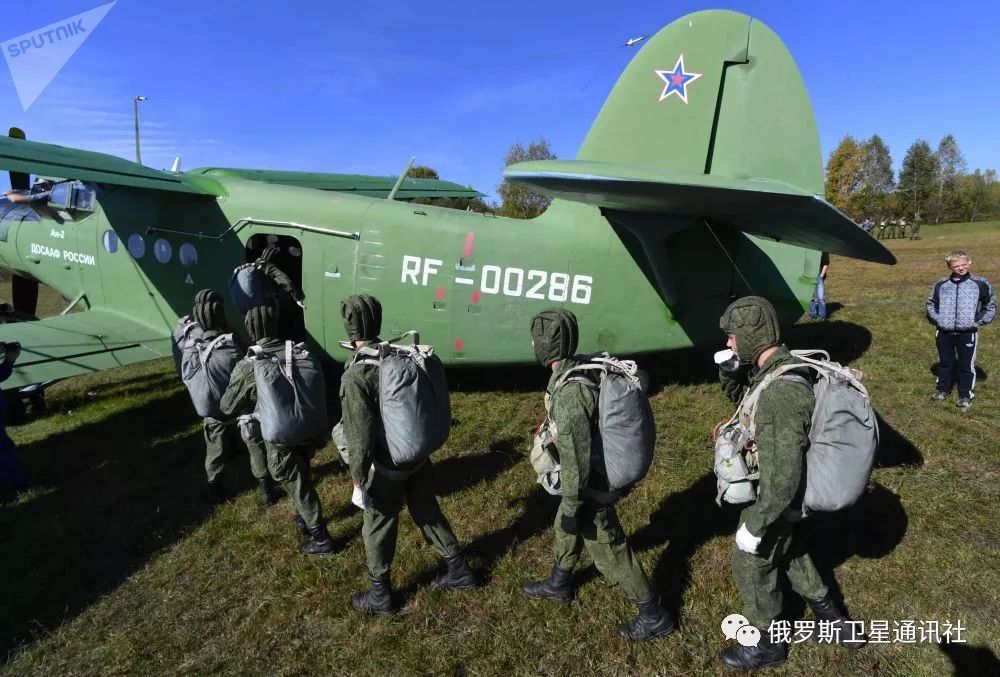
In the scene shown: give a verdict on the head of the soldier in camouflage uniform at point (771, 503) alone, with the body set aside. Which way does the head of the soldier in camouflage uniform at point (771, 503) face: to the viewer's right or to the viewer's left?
to the viewer's left

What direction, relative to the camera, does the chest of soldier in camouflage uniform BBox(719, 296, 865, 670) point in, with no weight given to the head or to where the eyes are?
to the viewer's left

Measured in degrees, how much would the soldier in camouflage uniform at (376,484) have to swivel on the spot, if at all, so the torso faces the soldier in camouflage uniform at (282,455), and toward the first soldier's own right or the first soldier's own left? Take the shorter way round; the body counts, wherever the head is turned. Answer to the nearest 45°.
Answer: approximately 45° to the first soldier's own right

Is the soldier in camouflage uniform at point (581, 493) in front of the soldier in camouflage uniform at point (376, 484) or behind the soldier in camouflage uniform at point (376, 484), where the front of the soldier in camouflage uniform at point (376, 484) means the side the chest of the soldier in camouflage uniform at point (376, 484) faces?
behind

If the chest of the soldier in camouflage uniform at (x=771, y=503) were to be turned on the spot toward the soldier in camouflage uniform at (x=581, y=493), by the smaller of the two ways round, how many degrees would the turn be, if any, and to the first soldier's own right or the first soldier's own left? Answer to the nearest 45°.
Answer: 0° — they already face them
